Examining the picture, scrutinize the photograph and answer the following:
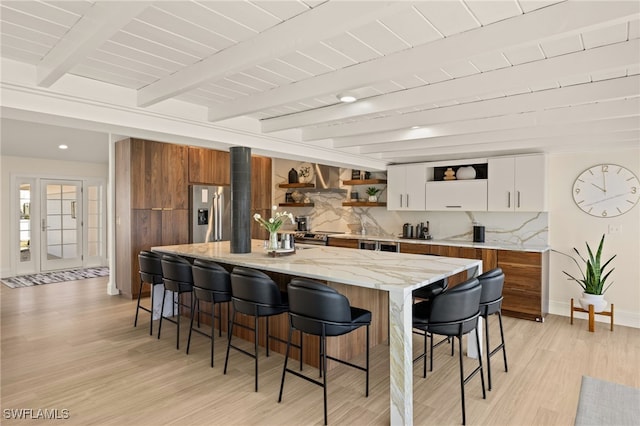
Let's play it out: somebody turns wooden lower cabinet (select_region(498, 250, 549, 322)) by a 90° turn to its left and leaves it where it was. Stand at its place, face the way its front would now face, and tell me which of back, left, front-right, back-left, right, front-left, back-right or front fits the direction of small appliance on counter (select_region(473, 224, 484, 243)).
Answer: back-left

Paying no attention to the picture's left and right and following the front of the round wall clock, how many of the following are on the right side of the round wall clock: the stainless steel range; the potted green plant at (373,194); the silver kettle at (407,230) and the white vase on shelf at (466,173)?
4

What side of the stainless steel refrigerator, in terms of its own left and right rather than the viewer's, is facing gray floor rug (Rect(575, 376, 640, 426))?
front

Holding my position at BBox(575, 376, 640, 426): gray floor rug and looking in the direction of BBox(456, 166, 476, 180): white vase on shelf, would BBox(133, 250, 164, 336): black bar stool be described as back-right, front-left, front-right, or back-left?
front-left

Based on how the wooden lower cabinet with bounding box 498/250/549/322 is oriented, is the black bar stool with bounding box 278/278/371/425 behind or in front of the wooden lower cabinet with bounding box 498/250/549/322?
in front

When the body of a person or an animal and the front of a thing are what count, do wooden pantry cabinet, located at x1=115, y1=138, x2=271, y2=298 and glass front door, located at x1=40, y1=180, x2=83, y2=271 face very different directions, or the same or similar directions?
same or similar directions

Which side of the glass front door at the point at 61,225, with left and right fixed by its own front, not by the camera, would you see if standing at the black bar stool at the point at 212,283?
front

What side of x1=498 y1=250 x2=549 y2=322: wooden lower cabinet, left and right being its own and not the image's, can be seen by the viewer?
front

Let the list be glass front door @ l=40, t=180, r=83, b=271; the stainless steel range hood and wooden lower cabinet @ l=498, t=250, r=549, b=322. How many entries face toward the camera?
3

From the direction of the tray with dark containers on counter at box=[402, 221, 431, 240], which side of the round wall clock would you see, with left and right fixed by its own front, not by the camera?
right

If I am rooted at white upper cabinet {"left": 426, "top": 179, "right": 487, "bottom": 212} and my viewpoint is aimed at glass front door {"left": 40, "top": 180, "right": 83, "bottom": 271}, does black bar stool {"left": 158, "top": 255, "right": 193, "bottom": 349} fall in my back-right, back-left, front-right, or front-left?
front-left

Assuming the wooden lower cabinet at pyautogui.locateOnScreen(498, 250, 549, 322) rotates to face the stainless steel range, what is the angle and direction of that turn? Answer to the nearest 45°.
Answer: approximately 90° to its right

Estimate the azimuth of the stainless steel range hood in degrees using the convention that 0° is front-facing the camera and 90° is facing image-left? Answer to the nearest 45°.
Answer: approximately 0°

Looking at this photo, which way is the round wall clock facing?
toward the camera
